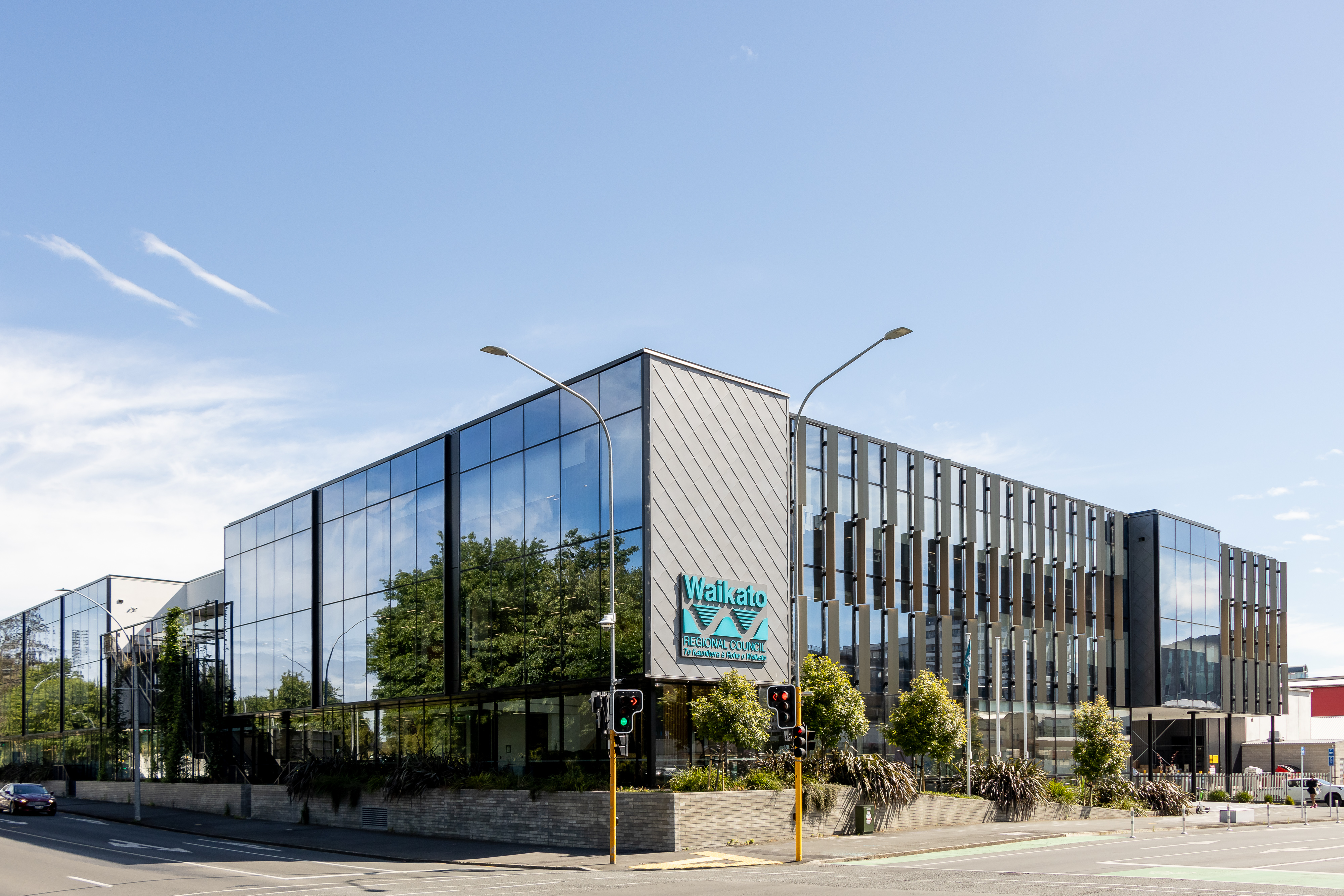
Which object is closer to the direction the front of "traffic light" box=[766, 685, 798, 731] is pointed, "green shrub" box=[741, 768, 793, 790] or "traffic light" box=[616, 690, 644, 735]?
the traffic light

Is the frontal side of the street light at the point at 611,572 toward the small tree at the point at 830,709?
no

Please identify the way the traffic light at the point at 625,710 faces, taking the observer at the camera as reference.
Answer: facing the viewer and to the right of the viewer

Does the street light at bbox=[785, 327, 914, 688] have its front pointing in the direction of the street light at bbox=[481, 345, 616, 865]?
no

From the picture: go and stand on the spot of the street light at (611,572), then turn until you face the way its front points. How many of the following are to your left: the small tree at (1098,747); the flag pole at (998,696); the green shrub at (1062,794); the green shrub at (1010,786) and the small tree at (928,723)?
0

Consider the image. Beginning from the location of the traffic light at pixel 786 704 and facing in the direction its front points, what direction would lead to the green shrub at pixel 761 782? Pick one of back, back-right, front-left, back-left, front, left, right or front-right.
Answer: back-right

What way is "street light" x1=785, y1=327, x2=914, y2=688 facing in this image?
to the viewer's right

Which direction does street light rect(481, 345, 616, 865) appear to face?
to the viewer's left

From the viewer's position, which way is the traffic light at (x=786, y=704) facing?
facing the viewer and to the left of the viewer

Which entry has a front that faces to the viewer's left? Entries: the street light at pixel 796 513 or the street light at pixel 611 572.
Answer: the street light at pixel 611 572

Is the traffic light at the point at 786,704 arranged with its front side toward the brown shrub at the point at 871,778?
no
